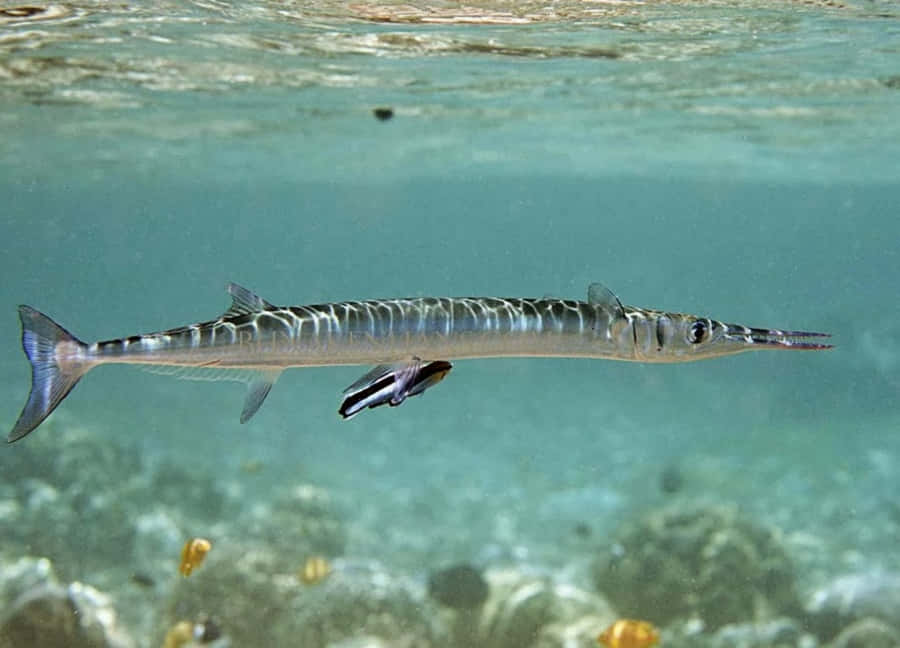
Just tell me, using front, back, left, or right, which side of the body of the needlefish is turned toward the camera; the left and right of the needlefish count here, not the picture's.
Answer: right
